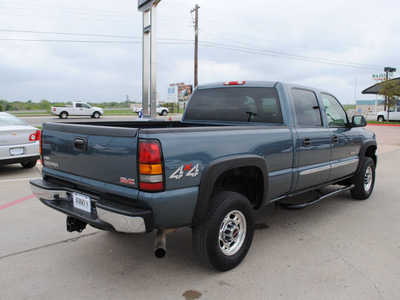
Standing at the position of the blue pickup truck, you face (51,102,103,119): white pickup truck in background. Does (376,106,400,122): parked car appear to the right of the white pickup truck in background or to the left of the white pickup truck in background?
right

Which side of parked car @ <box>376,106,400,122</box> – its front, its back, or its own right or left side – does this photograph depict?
left

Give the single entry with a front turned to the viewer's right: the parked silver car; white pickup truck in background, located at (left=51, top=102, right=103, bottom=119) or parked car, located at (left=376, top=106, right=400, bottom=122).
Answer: the white pickup truck in background

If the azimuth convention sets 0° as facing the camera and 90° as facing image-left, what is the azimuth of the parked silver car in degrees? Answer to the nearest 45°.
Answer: approximately 135°

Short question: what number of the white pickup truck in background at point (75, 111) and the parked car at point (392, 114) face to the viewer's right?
1

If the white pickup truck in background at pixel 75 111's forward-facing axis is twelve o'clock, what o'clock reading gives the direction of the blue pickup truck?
The blue pickup truck is roughly at 3 o'clock from the white pickup truck in background.

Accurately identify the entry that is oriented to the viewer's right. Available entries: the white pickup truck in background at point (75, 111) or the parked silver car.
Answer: the white pickup truck in background

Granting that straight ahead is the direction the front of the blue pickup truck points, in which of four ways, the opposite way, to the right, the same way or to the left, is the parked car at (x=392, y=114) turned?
to the left

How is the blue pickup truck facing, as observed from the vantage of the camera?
facing away from the viewer and to the right of the viewer

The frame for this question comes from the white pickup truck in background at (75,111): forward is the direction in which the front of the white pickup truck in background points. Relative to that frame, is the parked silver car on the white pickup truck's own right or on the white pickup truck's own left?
on the white pickup truck's own right

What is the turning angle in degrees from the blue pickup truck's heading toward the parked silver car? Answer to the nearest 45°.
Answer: approximately 90° to its left

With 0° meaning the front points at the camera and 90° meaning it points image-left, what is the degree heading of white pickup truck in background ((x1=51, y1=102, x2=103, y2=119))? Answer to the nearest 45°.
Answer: approximately 270°
